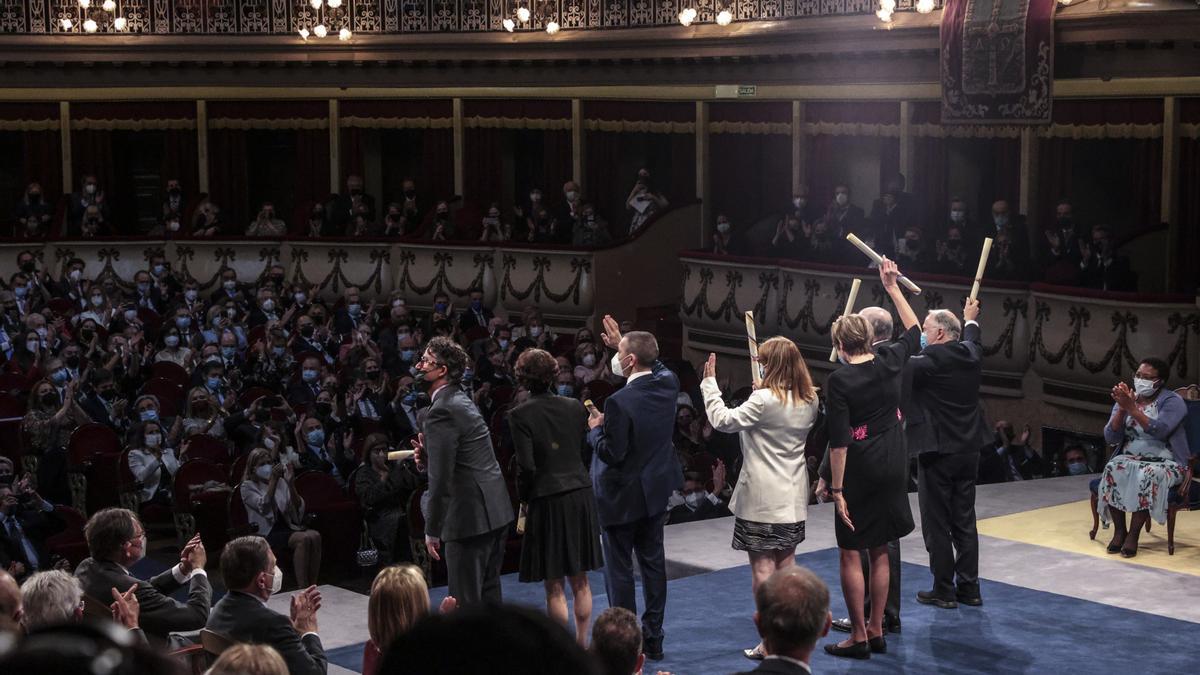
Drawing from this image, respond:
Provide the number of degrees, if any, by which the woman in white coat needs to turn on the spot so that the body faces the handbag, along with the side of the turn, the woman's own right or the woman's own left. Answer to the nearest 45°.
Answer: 0° — they already face it

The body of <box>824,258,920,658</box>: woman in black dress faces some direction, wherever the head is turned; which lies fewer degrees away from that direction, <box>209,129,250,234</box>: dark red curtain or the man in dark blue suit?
the dark red curtain

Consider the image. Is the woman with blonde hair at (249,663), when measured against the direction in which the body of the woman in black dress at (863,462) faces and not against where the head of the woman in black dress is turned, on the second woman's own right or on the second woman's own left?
on the second woman's own left

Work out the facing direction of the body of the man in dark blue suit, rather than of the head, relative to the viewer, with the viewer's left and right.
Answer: facing away from the viewer and to the left of the viewer

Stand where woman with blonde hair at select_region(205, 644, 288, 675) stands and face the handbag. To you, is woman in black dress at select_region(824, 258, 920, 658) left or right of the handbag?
right

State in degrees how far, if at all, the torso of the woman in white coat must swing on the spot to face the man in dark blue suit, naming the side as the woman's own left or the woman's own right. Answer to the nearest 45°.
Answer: approximately 45° to the woman's own left

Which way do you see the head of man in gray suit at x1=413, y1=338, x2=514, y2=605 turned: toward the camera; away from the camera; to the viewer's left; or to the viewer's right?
to the viewer's left

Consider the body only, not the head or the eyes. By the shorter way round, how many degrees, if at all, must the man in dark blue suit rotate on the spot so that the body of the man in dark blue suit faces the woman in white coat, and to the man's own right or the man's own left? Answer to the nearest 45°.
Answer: approximately 135° to the man's own right

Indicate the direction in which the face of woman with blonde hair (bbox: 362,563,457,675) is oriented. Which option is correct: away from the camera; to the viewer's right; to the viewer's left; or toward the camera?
away from the camera
